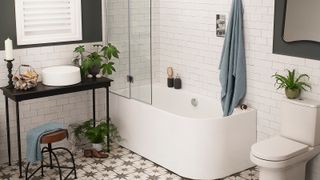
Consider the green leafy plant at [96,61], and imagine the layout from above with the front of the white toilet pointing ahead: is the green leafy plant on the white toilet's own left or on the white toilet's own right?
on the white toilet's own right

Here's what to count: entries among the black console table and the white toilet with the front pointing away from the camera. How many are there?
0

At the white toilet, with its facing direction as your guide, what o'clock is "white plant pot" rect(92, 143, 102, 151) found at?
The white plant pot is roughly at 2 o'clock from the white toilet.

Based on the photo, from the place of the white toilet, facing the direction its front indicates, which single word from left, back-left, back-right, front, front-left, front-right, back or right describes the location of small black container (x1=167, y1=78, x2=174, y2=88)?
right

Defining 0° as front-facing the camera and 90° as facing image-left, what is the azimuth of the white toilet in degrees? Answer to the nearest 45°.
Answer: approximately 45°

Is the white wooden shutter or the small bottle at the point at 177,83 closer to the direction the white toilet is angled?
the white wooden shutter

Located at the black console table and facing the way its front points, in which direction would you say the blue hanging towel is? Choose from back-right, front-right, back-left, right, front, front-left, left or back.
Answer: front-left

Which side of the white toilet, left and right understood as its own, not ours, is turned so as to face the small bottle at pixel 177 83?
right

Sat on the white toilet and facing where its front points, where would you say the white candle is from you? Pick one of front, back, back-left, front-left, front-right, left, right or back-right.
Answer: front-right

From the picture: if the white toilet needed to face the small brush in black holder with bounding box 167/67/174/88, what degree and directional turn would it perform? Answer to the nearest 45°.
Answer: approximately 90° to its right

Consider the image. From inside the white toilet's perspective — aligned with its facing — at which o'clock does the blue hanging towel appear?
The blue hanging towel is roughly at 3 o'clock from the white toilet.
